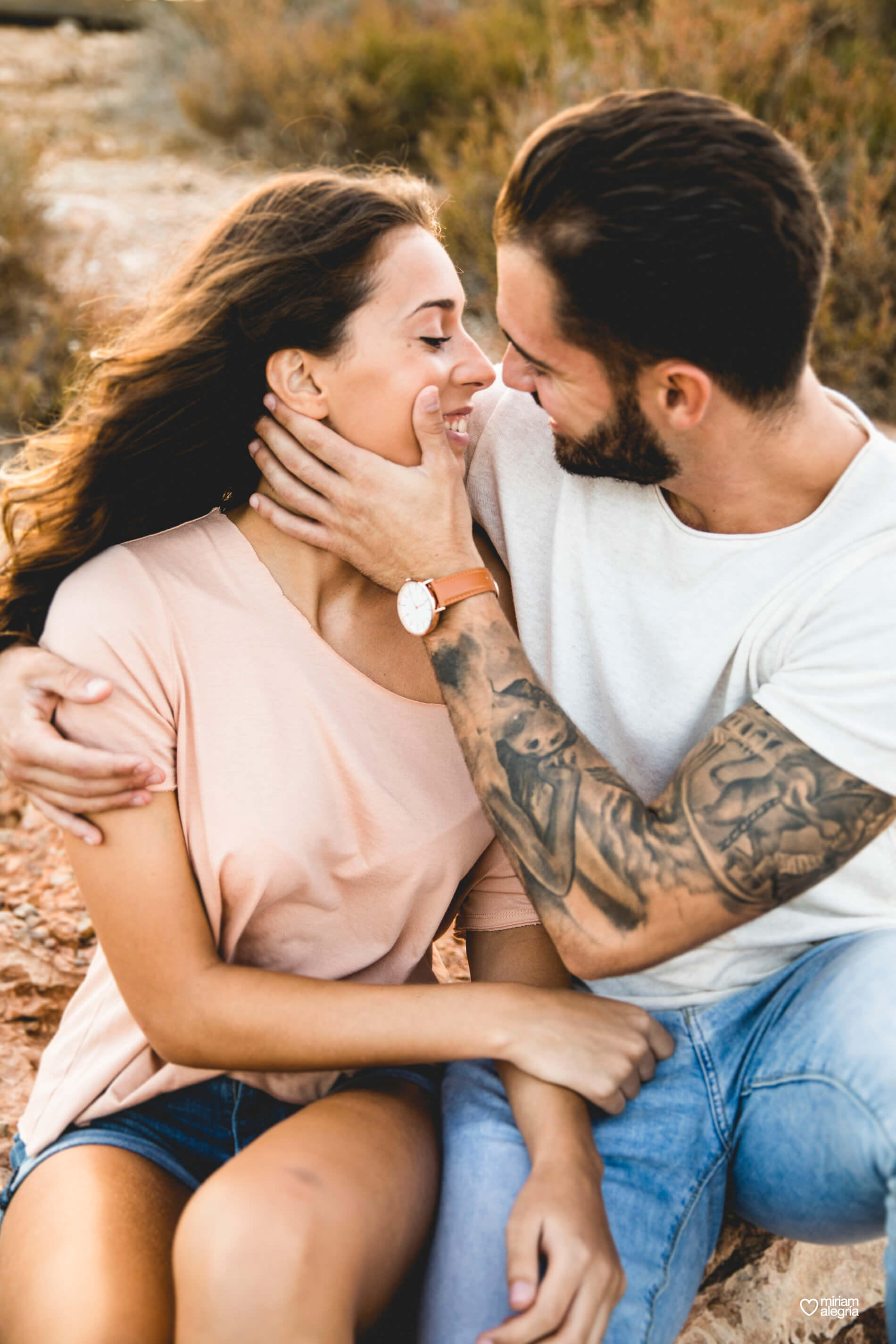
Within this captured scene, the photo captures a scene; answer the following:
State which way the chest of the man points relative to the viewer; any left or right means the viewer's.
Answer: facing the viewer and to the left of the viewer

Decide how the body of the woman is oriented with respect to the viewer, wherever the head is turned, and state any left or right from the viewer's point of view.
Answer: facing the viewer and to the right of the viewer

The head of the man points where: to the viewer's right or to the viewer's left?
to the viewer's left

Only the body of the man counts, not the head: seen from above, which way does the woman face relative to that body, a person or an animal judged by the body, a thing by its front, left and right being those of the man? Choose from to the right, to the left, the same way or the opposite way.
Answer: to the left

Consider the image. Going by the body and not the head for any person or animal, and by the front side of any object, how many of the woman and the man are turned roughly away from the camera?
0

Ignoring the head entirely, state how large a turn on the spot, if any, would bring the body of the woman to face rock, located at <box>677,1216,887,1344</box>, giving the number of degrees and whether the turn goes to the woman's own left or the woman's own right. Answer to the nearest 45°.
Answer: approximately 45° to the woman's own left

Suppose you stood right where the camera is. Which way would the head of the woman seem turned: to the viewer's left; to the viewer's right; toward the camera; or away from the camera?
to the viewer's right
